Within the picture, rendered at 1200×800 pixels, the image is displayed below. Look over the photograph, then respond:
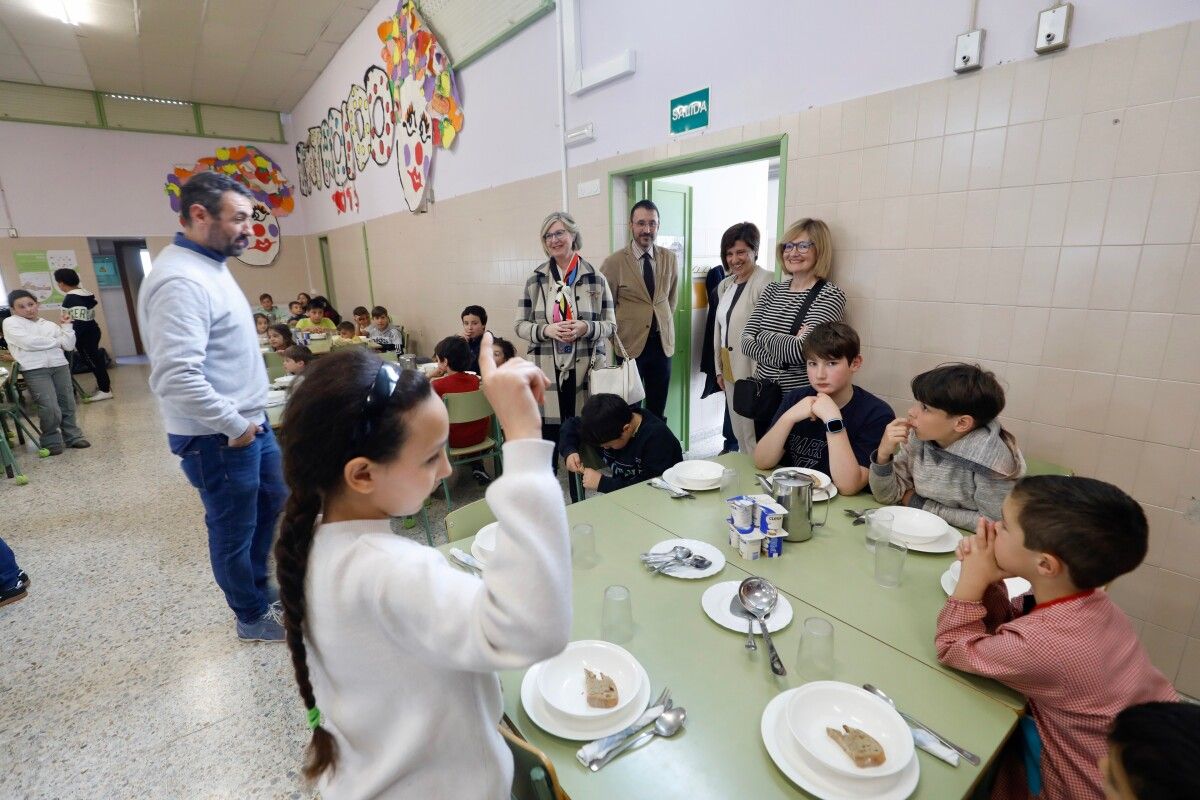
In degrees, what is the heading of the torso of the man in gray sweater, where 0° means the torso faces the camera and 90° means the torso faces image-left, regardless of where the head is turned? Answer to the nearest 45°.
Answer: approximately 270°

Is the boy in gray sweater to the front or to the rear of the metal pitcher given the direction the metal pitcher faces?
to the rear

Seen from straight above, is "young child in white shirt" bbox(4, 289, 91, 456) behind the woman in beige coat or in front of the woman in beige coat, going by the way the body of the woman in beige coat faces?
in front

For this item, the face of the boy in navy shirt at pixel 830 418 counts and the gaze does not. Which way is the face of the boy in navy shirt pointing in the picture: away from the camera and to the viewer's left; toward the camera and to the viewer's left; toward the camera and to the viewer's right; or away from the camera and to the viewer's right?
toward the camera and to the viewer's left

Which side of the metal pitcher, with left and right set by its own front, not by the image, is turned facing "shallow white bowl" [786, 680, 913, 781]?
left

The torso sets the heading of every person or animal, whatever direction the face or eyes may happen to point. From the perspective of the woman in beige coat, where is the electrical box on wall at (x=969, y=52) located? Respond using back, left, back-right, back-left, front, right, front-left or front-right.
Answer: left

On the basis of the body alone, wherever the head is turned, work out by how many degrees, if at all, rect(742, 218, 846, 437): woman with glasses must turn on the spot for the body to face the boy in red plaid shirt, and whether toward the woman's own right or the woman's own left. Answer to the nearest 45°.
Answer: approximately 45° to the woman's own left

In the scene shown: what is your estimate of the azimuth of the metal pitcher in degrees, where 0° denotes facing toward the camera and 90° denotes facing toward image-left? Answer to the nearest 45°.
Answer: approximately 90°

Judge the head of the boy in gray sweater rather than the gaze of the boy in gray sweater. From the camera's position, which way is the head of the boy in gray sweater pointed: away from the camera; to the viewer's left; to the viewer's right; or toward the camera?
to the viewer's left

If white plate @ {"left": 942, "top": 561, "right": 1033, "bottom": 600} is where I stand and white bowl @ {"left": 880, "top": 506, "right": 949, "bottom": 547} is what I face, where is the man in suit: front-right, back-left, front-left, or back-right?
front-left

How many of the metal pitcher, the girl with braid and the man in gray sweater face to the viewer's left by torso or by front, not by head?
1

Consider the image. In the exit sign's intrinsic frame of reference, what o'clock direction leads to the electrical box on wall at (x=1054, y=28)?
The electrical box on wall is roughly at 9 o'clock from the exit sign.

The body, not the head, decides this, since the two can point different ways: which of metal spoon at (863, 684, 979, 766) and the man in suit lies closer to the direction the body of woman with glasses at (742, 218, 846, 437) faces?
the metal spoon

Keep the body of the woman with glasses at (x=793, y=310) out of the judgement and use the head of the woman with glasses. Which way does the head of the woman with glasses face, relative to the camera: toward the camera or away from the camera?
toward the camera
